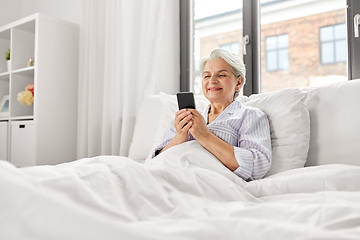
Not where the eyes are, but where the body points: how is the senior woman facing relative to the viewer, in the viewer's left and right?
facing the viewer and to the left of the viewer

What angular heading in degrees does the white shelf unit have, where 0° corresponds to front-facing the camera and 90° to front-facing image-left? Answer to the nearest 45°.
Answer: approximately 45°

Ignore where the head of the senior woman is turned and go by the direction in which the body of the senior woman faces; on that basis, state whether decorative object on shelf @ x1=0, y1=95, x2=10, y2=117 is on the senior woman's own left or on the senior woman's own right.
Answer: on the senior woman's own right

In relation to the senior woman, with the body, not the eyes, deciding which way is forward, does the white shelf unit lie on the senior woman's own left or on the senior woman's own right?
on the senior woman's own right

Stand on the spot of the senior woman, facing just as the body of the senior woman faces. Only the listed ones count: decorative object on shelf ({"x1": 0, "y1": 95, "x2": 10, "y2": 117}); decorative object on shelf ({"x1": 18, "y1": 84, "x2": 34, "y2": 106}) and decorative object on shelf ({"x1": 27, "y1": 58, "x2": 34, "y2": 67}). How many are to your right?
3

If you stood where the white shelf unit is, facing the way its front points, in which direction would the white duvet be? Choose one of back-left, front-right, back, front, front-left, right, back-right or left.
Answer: front-left

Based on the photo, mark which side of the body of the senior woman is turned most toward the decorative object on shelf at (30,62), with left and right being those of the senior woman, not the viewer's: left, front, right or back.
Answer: right

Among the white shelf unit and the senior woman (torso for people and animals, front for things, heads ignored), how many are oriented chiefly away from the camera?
0

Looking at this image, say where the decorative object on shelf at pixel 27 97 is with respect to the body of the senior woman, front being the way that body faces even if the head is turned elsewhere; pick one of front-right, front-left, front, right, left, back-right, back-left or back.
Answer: right

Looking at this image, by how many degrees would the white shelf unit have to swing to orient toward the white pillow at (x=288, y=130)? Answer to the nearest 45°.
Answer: approximately 90° to its left
